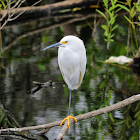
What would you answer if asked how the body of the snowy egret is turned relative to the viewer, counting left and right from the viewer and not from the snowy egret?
facing the viewer and to the left of the viewer
